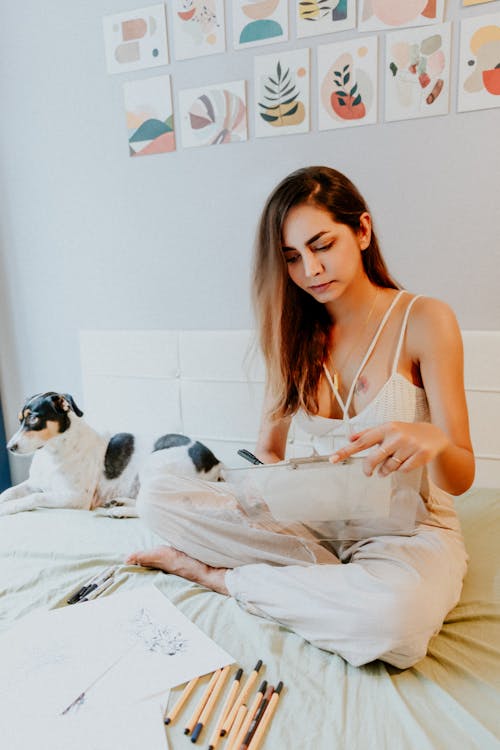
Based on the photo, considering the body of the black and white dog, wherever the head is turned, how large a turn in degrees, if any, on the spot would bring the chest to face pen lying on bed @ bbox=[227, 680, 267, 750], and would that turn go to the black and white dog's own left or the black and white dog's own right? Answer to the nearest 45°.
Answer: approximately 90° to the black and white dog's own left

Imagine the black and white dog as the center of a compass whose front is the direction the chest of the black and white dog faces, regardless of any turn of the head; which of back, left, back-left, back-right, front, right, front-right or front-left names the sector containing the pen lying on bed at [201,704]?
left

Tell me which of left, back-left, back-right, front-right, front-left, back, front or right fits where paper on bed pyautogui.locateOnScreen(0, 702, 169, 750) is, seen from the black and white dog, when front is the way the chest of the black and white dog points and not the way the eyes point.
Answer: left

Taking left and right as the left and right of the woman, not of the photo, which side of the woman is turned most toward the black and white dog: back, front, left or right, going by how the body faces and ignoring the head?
right

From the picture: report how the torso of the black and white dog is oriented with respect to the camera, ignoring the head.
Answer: to the viewer's left

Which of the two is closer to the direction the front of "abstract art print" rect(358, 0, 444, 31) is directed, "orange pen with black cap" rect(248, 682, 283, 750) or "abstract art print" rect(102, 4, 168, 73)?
the orange pen with black cap

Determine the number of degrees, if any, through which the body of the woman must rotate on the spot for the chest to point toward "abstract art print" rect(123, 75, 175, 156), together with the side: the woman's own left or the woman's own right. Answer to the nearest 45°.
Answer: approximately 90° to the woman's own right

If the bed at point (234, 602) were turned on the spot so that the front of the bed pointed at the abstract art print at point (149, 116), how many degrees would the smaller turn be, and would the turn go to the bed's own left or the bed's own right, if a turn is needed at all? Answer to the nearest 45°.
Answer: approximately 180°
